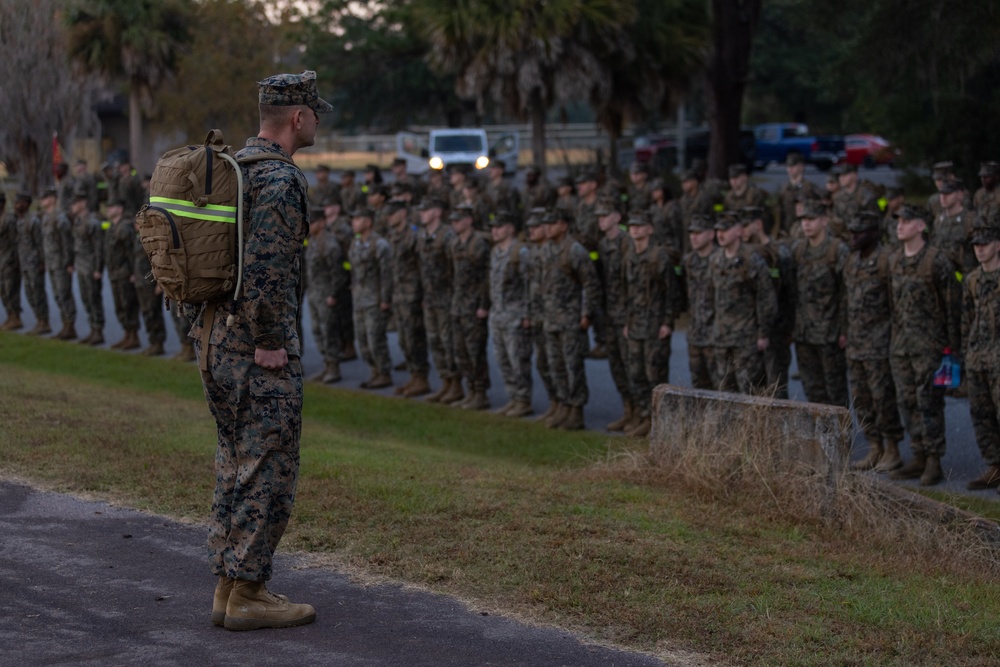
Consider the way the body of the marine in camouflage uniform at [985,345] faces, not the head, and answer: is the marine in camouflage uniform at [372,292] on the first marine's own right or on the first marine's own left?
on the first marine's own right

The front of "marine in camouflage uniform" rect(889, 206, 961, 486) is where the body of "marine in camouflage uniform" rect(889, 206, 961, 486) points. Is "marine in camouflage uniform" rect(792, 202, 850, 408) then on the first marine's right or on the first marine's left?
on the first marine's right

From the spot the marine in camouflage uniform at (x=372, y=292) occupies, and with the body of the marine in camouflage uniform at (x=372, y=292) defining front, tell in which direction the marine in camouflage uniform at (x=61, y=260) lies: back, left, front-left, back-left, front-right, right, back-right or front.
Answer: right

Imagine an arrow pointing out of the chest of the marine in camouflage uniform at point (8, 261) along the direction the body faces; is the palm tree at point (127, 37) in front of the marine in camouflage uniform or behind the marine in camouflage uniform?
behind

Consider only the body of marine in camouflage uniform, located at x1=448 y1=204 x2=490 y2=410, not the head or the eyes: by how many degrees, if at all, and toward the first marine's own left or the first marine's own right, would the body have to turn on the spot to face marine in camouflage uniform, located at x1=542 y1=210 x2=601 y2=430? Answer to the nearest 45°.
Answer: approximately 90° to the first marine's own left

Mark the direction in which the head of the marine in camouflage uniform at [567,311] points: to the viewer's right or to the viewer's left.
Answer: to the viewer's left

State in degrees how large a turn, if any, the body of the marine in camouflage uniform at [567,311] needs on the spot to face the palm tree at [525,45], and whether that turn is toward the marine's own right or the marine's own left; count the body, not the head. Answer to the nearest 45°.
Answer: approximately 135° to the marine's own right

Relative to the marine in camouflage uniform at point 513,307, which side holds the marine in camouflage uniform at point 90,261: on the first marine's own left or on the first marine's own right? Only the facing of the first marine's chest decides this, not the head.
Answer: on the first marine's own right

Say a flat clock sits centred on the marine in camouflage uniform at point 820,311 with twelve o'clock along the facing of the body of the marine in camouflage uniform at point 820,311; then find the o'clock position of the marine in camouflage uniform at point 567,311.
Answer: the marine in camouflage uniform at point 567,311 is roughly at 2 o'clock from the marine in camouflage uniform at point 820,311.

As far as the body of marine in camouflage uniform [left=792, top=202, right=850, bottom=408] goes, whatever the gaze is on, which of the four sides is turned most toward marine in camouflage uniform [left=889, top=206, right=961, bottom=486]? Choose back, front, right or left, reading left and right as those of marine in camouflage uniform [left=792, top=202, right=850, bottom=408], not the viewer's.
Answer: left

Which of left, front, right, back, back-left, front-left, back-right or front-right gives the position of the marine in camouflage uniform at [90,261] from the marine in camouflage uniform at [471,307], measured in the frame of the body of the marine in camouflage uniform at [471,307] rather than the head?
right

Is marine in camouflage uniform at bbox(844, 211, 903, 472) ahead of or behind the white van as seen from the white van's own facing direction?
ahead

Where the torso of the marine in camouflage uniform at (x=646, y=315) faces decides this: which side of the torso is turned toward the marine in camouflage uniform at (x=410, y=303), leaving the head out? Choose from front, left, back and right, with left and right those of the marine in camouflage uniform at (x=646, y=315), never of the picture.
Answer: right

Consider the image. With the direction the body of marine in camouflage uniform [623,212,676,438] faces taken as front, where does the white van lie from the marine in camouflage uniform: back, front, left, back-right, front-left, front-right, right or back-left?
back-right

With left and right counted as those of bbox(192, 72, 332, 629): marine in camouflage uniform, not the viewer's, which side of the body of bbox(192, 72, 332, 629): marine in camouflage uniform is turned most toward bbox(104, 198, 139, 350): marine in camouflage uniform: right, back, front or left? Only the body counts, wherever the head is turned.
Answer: left
